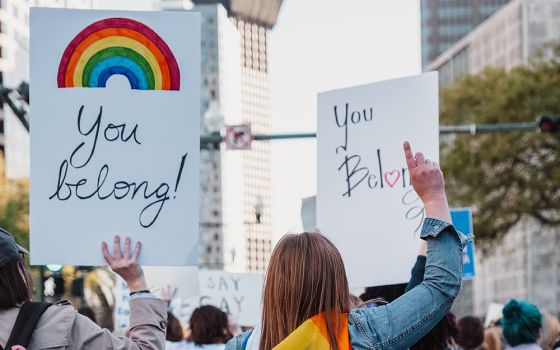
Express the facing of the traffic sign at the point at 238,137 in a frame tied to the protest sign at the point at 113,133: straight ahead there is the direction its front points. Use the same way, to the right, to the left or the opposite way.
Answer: the same way

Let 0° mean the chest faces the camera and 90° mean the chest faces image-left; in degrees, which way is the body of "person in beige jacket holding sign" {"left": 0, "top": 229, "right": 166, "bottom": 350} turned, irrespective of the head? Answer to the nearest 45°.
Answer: approximately 225°

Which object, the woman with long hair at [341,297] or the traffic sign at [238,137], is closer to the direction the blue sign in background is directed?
the woman with long hair

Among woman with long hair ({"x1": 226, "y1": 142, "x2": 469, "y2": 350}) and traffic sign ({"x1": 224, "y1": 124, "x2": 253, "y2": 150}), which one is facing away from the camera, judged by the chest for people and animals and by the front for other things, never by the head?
the woman with long hair

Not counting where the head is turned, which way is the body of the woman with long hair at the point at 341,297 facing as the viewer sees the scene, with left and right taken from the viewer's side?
facing away from the viewer

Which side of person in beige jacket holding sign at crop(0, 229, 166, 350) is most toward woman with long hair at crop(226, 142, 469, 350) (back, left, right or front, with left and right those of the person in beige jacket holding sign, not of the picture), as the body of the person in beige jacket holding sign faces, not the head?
right

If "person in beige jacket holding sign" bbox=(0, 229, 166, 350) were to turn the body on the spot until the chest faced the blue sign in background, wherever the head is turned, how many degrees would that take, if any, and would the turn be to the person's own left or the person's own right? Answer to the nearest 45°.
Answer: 0° — they already face it

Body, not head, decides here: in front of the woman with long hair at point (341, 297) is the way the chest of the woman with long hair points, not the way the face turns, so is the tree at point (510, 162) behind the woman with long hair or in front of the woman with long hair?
in front

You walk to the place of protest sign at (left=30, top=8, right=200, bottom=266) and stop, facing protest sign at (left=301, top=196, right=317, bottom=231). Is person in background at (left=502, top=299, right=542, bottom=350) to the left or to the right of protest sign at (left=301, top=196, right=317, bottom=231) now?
right

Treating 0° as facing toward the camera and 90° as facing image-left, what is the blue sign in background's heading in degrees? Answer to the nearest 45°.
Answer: approximately 0°

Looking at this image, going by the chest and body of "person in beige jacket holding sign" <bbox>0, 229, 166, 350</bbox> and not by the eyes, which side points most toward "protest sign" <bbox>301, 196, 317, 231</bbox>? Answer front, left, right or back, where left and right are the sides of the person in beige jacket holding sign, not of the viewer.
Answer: front

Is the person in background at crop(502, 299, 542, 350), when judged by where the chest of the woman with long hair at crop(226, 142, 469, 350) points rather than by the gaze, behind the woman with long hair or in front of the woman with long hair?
in front

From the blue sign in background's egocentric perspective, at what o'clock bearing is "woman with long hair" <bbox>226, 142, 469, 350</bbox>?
The woman with long hair is roughly at 12 o'clock from the blue sign in background.

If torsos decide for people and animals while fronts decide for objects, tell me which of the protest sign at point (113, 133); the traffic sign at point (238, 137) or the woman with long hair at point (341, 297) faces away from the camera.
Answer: the woman with long hair

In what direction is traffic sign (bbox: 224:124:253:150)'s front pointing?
toward the camera

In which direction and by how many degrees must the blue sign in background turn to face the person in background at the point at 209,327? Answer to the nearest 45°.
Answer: approximately 45° to its right

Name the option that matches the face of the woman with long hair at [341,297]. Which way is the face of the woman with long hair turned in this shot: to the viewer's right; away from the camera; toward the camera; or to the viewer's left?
away from the camera

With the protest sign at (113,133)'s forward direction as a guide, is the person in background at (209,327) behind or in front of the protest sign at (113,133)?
behind

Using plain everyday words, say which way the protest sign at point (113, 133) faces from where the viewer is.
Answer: facing the viewer
